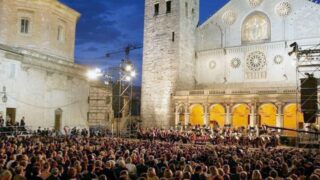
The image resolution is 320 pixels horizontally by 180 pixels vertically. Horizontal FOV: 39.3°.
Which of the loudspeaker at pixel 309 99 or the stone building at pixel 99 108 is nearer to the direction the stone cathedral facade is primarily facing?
the loudspeaker

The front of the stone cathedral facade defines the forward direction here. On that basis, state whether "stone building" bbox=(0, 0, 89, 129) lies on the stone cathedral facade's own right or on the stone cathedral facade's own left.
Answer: on the stone cathedral facade's own right

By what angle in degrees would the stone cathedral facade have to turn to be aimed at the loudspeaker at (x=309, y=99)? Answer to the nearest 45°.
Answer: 0° — it already faces it

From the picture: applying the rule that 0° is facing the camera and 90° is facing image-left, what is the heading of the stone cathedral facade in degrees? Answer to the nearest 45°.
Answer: approximately 0°

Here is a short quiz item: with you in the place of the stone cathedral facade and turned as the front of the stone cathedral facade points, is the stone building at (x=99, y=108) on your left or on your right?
on your right
